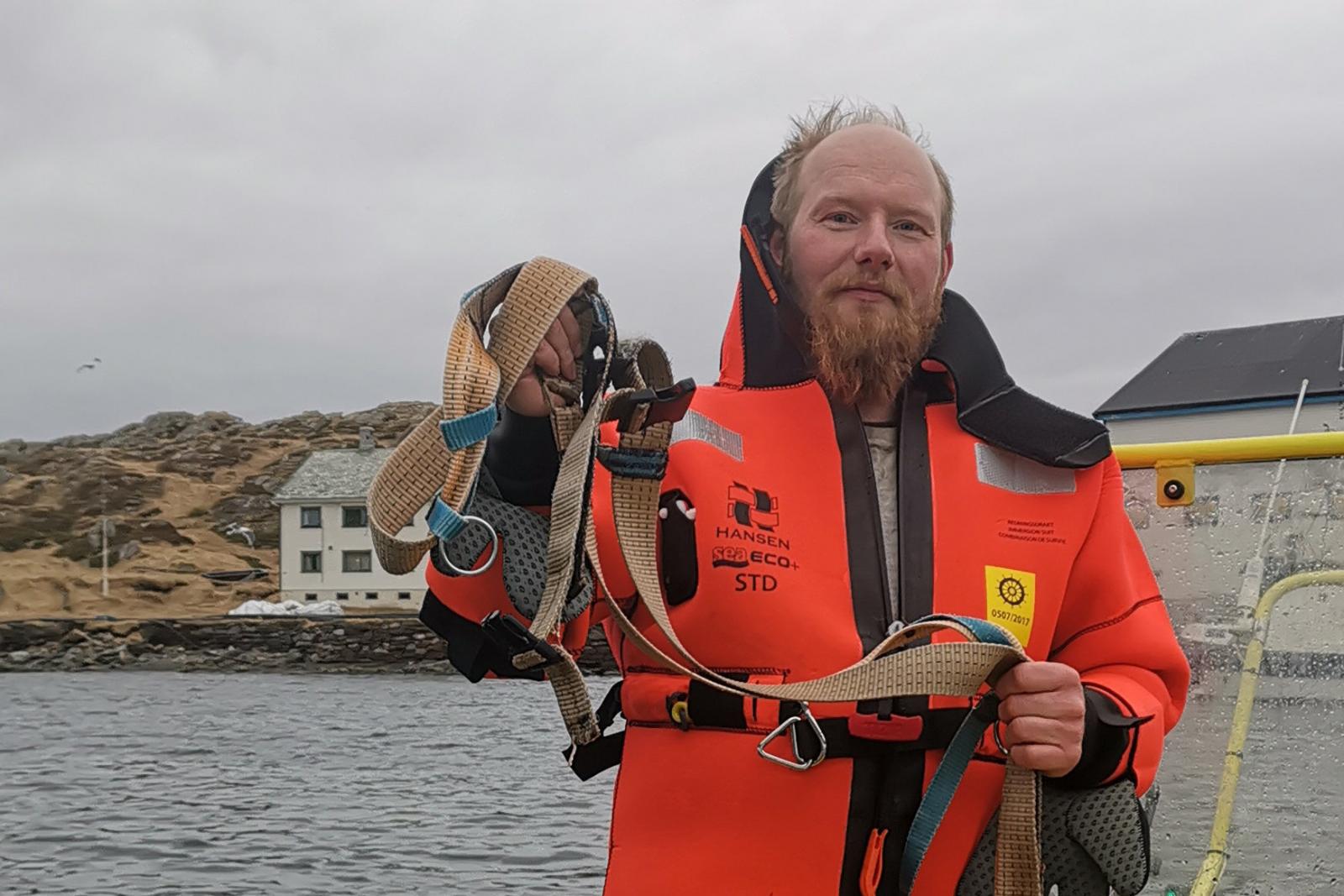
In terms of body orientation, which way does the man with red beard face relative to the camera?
toward the camera

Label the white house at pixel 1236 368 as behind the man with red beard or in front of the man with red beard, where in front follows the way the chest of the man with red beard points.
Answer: behind

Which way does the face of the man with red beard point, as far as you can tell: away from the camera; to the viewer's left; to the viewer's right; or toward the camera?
toward the camera
